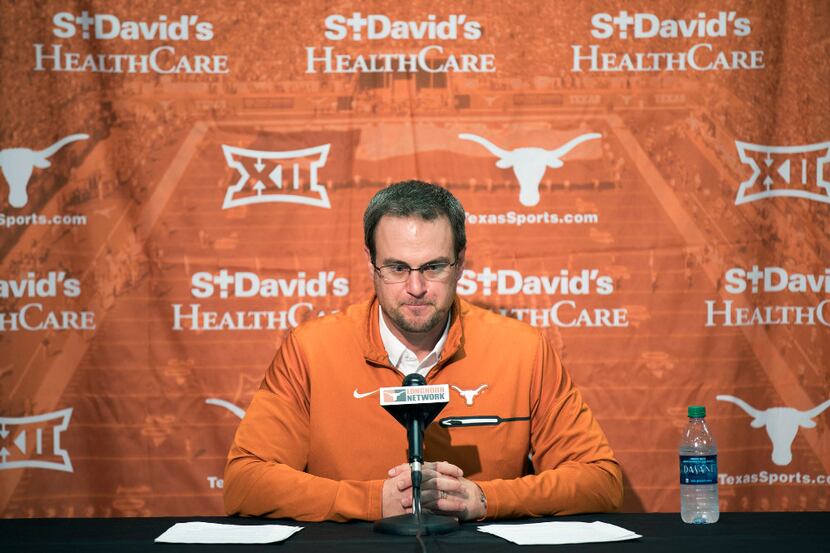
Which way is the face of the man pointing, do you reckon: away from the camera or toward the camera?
toward the camera

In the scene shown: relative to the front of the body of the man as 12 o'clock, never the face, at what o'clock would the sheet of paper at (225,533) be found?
The sheet of paper is roughly at 1 o'clock from the man.

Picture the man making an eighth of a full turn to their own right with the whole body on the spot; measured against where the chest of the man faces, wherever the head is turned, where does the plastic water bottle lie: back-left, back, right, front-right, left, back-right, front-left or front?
left

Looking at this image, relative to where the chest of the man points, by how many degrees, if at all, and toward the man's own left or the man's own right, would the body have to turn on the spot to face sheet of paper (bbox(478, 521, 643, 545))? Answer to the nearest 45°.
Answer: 0° — they already face it

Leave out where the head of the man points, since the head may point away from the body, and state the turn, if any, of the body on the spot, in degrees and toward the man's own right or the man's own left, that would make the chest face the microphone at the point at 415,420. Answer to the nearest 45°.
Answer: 0° — they already face it

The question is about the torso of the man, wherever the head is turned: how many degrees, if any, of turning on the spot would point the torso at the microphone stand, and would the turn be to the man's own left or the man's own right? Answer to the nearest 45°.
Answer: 0° — they already face it

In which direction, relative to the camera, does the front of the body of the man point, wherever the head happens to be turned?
toward the camera
